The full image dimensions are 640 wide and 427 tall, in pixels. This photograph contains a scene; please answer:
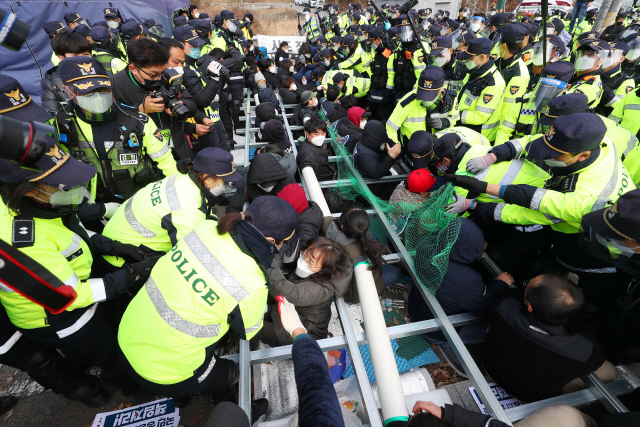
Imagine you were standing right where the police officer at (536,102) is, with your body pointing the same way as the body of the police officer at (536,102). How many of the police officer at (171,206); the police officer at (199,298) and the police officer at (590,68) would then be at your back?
1

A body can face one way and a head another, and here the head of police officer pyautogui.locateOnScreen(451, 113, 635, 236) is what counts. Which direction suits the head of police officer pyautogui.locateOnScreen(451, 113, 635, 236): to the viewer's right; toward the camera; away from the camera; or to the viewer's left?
to the viewer's left

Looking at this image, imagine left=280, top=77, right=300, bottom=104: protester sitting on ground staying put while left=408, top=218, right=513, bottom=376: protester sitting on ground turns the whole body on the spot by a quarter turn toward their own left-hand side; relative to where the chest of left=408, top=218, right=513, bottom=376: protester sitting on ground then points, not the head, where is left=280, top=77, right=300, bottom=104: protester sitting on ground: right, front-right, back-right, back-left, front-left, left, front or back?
front

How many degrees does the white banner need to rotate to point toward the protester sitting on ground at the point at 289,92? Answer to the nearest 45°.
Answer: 0° — it already faces them

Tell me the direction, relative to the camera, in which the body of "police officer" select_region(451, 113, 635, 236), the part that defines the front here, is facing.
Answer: to the viewer's left

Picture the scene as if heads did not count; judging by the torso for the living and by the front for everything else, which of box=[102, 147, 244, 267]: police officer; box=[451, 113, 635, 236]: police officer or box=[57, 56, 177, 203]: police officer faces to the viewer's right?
box=[102, 147, 244, 267]: police officer

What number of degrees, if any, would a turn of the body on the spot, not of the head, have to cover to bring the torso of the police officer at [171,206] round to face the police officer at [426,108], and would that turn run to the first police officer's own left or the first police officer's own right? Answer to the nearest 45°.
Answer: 0° — they already face them

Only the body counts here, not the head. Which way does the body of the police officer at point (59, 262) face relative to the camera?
to the viewer's right

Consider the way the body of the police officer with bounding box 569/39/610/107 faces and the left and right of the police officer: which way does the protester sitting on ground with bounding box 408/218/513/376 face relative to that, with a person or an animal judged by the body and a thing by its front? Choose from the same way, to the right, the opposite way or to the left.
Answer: the opposite way

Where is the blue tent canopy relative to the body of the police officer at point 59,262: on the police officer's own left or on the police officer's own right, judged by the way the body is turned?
on the police officer's own left

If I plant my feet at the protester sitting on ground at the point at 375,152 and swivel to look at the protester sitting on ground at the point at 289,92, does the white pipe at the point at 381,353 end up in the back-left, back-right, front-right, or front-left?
back-left

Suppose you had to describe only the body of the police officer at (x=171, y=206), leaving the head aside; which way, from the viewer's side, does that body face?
to the viewer's right
